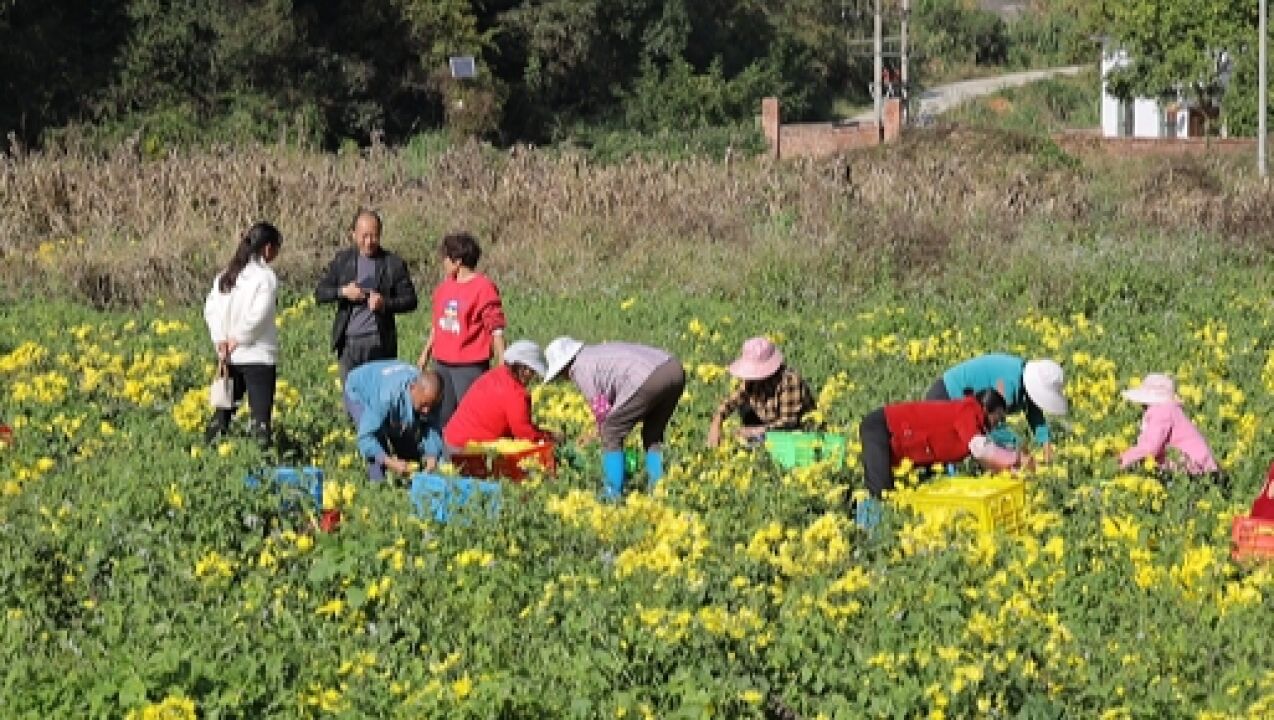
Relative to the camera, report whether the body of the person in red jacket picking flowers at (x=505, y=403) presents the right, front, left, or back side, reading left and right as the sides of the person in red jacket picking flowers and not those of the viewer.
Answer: right

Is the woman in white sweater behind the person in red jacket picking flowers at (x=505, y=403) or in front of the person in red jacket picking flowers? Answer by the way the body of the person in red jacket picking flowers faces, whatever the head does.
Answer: behind

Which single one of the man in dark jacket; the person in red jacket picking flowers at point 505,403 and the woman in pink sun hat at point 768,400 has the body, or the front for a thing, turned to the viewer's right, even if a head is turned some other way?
the person in red jacket picking flowers

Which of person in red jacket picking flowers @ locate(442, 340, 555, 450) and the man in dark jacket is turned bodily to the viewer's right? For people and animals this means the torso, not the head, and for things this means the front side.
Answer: the person in red jacket picking flowers

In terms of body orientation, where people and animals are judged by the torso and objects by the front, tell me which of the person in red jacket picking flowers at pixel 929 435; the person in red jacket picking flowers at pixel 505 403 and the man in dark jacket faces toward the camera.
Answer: the man in dark jacket

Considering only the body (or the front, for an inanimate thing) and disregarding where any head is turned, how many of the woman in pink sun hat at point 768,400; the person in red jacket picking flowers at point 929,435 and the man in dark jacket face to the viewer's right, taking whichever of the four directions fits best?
1

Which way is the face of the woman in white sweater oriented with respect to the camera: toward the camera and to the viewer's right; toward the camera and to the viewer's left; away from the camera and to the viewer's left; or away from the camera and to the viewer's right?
away from the camera and to the viewer's right

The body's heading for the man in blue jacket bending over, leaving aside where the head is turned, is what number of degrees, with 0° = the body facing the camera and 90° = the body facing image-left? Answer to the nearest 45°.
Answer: approximately 315°

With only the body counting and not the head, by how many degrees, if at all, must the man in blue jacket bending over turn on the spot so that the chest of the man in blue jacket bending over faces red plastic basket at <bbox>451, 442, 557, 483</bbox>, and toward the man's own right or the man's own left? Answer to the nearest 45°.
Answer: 0° — they already face it

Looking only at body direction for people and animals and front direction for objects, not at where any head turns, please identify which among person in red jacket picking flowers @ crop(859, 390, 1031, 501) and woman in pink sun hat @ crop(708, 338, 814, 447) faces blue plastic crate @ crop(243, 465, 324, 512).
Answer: the woman in pink sun hat

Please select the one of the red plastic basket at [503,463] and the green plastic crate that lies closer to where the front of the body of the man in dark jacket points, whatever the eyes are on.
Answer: the red plastic basket

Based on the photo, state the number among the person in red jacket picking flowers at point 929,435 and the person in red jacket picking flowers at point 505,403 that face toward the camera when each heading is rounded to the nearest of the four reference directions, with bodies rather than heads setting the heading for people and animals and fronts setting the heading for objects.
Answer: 0

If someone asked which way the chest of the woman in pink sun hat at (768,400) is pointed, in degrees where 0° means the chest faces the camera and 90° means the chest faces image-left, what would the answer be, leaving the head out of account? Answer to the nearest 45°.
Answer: approximately 45°

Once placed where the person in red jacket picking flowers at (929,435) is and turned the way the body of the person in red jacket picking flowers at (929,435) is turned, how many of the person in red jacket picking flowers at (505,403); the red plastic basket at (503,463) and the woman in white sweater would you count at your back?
3

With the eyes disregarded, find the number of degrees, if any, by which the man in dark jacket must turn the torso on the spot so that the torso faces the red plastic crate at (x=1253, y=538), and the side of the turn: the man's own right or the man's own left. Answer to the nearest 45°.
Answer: approximately 45° to the man's own left

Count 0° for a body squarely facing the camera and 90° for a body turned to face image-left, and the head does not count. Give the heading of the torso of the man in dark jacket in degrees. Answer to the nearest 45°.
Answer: approximately 0°

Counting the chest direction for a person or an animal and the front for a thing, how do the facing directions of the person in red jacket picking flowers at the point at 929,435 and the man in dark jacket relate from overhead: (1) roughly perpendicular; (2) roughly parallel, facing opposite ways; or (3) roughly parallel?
roughly perpendicular
